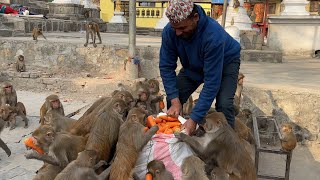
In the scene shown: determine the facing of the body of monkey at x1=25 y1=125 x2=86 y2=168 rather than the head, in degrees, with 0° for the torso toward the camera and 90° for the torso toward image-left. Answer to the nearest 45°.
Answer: approximately 90°

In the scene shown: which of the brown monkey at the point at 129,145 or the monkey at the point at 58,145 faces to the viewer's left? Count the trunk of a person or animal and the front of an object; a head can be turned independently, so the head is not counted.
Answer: the monkey
